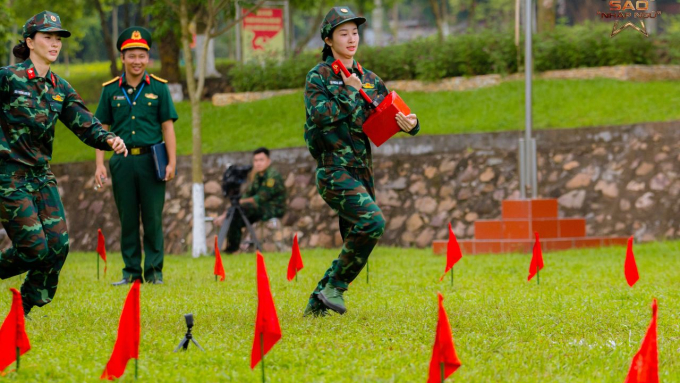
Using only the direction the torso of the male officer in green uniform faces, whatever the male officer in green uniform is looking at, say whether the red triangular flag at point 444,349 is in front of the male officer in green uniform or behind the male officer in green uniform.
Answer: in front

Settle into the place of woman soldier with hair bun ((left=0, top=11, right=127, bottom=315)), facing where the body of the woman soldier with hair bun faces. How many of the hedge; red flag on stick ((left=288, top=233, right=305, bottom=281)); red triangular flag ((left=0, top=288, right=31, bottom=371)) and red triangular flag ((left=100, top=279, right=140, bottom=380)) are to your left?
2

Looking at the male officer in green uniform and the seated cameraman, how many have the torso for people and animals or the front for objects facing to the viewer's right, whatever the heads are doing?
0

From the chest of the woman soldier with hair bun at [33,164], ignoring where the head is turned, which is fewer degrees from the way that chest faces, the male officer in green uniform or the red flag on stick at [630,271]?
the red flag on stick

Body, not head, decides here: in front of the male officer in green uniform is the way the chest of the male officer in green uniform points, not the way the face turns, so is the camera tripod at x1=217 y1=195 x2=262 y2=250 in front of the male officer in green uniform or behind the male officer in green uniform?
behind

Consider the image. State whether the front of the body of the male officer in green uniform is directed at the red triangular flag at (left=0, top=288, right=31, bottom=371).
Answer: yes

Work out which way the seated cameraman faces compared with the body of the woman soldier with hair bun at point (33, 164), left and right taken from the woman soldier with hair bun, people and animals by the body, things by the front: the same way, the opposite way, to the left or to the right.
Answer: to the right

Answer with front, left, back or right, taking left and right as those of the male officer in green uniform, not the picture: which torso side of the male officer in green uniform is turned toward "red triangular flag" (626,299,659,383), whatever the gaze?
front

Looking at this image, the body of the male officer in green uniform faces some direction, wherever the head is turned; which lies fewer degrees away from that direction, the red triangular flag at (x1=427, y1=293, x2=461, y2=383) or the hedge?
the red triangular flag

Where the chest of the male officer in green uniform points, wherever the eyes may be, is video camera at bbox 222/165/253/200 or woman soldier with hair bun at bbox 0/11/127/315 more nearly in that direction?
the woman soldier with hair bun

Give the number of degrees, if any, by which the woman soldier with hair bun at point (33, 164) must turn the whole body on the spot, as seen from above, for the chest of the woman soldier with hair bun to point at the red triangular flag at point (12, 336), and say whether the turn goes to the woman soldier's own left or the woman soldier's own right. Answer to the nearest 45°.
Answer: approximately 45° to the woman soldier's own right

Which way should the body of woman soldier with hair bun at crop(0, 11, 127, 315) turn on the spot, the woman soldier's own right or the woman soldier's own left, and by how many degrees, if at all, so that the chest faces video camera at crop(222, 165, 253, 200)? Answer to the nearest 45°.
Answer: approximately 135° to the woman soldier's own left
